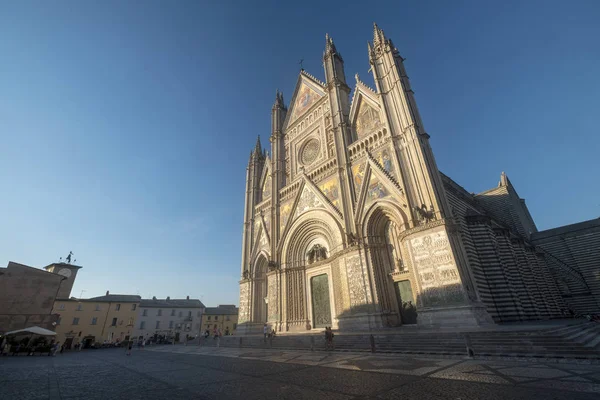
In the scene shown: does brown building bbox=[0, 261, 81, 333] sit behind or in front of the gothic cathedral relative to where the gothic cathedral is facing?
in front

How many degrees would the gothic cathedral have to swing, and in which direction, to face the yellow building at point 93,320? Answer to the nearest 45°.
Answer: approximately 45° to its right

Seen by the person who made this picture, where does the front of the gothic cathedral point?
facing the viewer and to the left of the viewer
